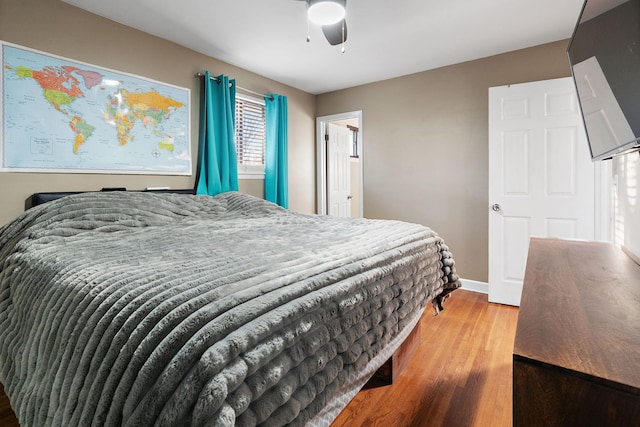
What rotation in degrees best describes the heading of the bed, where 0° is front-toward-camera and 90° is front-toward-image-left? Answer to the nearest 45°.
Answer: approximately 315°

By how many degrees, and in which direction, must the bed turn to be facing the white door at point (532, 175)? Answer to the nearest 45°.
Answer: approximately 90° to its left

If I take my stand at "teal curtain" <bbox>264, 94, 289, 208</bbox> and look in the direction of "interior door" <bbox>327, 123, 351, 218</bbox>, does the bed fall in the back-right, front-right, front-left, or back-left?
back-right

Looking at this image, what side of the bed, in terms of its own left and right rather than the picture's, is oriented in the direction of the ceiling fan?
left

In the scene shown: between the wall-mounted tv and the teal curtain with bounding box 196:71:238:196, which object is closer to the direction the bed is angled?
the wall-mounted tv

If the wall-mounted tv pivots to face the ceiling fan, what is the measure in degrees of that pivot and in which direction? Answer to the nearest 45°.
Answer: approximately 45° to its right
